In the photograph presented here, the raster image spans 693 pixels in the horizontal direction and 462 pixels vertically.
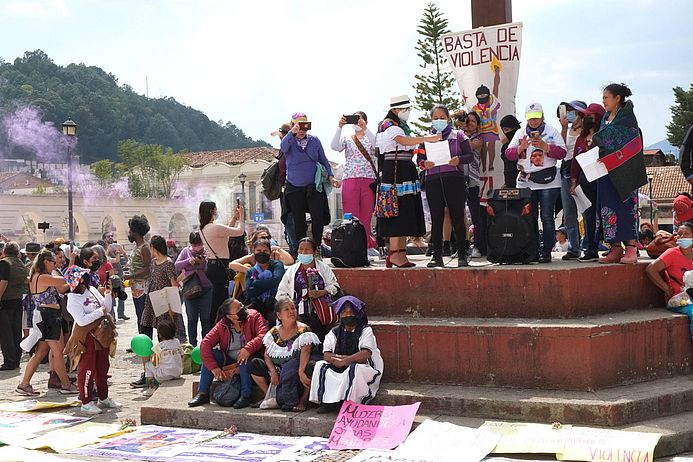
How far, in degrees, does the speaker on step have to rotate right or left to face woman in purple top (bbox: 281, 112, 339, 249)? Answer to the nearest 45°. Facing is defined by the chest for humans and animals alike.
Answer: approximately 135° to its right

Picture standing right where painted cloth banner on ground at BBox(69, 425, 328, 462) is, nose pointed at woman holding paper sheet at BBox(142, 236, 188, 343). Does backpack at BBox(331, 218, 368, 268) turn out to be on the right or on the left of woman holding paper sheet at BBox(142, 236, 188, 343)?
right

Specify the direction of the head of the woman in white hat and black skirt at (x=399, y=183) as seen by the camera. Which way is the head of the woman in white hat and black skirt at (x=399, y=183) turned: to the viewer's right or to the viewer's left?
to the viewer's right

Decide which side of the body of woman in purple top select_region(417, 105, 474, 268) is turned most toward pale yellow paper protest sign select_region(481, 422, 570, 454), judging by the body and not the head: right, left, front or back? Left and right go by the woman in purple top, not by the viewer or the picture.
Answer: front

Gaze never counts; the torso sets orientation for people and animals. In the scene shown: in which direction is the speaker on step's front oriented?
toward the camera

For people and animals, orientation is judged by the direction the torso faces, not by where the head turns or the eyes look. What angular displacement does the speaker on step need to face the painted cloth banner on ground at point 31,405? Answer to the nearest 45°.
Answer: approximately 90° to its right

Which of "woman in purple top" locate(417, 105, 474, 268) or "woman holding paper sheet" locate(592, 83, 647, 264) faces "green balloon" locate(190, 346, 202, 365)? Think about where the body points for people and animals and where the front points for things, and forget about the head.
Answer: the woman holding paper sheet

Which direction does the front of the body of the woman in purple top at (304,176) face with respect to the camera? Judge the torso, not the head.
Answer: toward the camera

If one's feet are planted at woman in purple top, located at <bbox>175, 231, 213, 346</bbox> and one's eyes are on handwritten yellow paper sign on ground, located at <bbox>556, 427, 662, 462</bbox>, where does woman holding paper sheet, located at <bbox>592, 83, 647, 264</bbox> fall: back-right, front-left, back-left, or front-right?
front-left

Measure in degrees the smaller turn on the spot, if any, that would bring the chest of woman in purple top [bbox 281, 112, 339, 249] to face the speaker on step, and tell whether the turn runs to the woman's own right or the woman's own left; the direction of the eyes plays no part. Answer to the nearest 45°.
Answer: approximately 45° to the woman's own left

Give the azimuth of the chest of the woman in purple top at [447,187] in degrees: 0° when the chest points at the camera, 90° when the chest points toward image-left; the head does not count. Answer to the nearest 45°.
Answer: approximately 0°

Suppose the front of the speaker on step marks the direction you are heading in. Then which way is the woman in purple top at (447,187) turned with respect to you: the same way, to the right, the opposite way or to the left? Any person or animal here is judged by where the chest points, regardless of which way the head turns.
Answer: the same way

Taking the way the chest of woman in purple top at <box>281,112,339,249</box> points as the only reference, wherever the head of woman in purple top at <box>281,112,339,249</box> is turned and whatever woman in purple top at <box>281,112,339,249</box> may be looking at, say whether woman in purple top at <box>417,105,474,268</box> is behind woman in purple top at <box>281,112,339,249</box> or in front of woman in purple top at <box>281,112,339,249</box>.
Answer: in front
